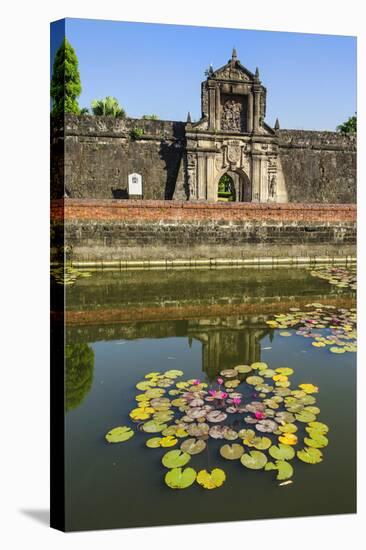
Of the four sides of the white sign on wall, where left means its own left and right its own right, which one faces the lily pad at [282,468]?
front

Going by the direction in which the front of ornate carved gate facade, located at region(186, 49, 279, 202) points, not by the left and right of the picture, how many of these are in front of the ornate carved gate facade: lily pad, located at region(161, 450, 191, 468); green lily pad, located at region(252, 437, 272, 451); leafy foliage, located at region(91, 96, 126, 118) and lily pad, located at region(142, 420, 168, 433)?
3

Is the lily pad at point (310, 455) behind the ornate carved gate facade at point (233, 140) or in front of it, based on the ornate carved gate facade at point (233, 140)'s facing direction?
in front

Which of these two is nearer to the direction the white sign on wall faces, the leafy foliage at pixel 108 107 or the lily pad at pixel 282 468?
the lily pad

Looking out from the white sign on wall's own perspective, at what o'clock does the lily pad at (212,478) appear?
The lily pad is roughly at 12 o'clock from the white sign on wall.

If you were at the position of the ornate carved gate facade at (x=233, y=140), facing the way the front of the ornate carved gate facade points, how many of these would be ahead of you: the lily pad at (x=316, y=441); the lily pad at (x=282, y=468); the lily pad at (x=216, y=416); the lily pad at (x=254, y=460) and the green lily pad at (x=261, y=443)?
5

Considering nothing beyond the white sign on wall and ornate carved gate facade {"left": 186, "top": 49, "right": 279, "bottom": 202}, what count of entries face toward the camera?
2

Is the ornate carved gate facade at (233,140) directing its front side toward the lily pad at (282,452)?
yes

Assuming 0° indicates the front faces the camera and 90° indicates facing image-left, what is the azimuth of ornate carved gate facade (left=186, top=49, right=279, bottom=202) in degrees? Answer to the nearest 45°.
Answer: approximately 0°

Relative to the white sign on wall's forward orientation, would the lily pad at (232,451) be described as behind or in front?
in front

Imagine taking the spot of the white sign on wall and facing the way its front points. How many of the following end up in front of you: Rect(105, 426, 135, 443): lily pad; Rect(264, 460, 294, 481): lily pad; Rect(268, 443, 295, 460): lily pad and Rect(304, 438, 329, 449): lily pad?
4

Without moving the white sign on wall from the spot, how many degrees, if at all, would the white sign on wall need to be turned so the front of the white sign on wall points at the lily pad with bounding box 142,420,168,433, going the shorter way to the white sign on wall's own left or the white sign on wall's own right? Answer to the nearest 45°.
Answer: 0° — it already faces it

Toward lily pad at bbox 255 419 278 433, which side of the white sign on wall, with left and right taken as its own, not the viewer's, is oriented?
front
